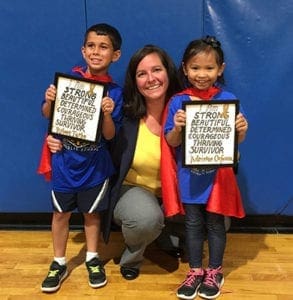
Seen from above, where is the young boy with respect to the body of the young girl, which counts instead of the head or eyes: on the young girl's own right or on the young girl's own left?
on the young girl's own right

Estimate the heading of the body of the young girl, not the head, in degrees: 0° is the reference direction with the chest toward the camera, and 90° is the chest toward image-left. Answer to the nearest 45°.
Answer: approximately 0°
